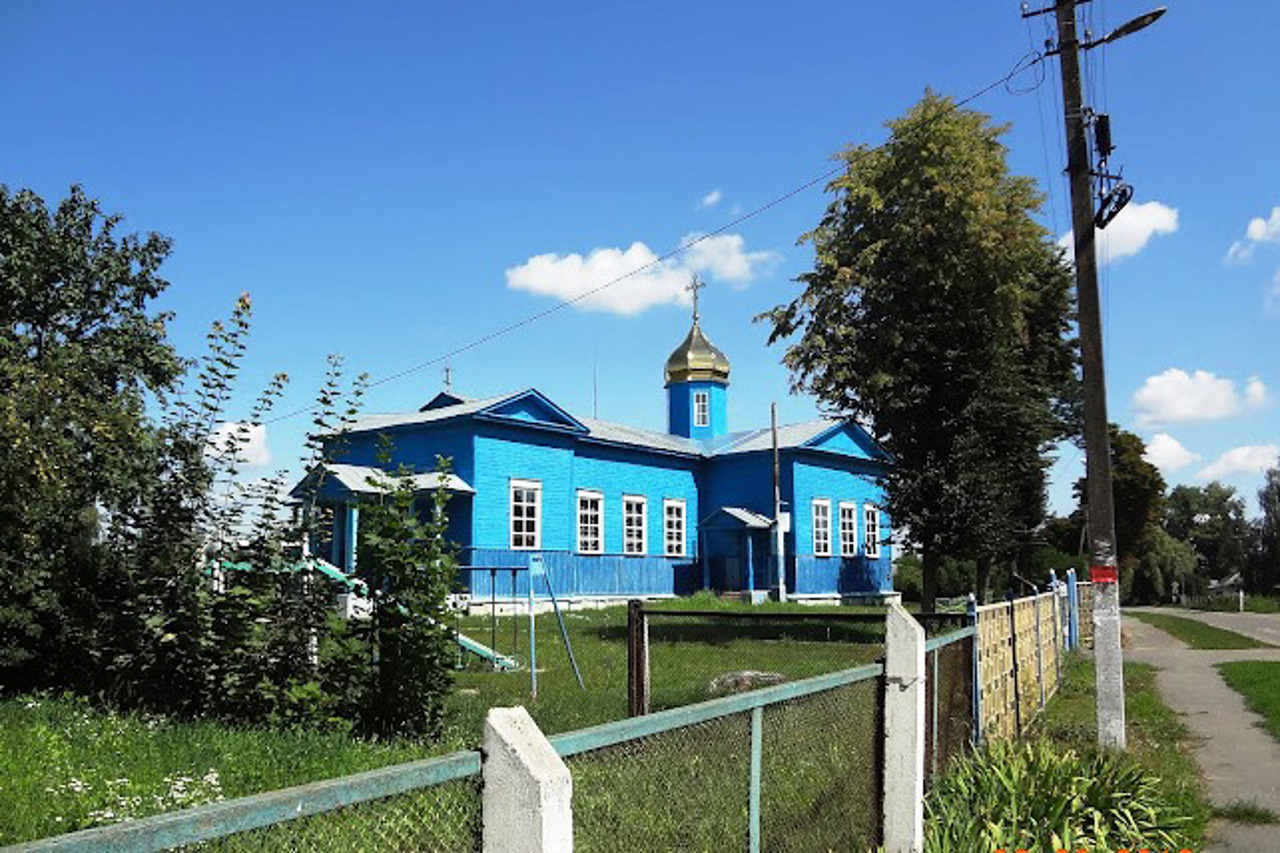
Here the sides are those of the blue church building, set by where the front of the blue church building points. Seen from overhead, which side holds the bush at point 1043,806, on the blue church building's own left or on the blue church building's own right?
on the blue church building's own left

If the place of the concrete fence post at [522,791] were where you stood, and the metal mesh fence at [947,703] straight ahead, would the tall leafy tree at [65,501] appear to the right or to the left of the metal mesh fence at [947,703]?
left

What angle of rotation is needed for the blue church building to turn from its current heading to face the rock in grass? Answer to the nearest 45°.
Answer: approximately 45° to its left

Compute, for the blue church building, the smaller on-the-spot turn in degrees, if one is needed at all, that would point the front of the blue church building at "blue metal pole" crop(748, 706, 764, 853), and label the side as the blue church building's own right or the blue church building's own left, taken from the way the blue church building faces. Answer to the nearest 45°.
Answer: approximately 45° to the blue church building's own left

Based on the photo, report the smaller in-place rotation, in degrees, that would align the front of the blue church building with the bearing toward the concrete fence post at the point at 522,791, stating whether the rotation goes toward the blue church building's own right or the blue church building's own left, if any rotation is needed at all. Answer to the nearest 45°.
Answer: approximately 45° to the blue church building's own left

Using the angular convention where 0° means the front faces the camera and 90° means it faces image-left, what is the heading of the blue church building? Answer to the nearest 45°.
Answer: approximately 45°

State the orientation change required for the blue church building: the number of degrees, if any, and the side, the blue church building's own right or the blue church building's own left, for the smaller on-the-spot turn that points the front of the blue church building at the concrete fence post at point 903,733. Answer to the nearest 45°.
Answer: approximately 45° to the blue church building's own left

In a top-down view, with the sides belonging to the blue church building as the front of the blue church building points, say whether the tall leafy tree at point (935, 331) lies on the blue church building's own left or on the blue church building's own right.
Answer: on the blue church building's own left
